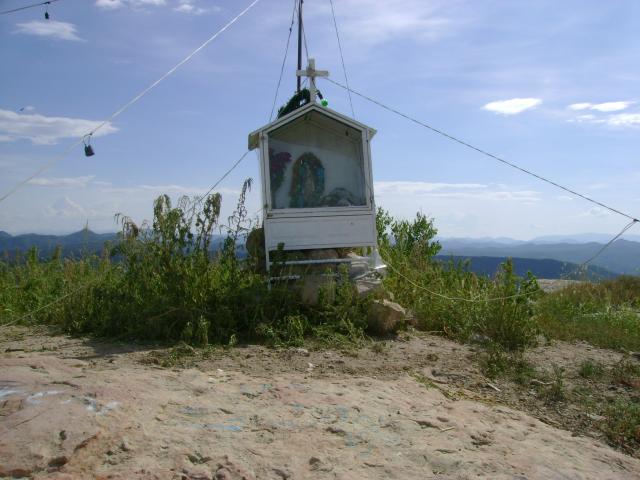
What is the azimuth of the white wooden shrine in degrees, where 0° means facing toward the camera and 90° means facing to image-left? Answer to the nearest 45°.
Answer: approximately 0°

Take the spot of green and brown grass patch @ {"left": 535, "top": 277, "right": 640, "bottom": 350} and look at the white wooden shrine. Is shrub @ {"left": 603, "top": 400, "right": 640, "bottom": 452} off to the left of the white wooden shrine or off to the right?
left

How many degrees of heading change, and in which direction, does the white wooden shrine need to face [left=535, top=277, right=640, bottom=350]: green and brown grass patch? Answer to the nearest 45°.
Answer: approximately 90° to its left

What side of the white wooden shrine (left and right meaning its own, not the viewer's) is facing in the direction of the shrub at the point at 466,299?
left

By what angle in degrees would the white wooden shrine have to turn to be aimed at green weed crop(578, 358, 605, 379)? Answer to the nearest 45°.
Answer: approximately 45° to its left

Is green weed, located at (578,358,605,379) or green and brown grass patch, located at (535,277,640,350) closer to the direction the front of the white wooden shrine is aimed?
the green weed

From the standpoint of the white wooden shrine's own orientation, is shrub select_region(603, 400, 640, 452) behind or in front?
in front

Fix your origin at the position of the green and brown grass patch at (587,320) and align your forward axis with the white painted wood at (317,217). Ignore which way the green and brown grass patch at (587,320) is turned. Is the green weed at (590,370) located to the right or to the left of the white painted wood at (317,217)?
left
